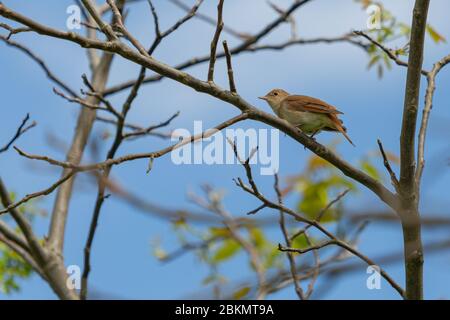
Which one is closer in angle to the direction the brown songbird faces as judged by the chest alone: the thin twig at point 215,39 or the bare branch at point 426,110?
the thin twig

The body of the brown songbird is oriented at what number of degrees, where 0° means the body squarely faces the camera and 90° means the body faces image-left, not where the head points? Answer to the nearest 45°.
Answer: approximately 90°

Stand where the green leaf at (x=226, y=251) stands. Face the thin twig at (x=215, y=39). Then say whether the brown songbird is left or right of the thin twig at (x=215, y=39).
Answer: left

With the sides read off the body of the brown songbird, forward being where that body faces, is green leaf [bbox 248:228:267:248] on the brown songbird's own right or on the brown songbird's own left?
on the brown songbird's own right

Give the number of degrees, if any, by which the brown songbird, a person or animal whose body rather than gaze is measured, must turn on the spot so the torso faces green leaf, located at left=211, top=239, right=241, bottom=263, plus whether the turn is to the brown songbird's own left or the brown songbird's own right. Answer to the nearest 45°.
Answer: approximately 45° to the brown songbird's own right

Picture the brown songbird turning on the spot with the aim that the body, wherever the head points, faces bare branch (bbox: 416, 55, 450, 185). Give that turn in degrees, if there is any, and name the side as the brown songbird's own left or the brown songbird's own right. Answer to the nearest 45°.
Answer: approximately 135° to the brown songbird's own left
